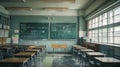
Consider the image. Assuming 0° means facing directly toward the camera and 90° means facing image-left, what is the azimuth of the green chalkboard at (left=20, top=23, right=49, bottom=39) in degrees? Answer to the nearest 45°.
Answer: approximately 0°

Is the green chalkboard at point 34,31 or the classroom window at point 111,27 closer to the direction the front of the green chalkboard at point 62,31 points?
the classroom window

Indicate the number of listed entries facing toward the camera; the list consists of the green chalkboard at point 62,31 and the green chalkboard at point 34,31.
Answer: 2

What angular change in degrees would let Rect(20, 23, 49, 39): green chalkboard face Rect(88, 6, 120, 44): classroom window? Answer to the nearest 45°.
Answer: approximately 45° to its left

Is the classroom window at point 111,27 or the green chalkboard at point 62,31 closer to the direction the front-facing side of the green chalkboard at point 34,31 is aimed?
the classroom window

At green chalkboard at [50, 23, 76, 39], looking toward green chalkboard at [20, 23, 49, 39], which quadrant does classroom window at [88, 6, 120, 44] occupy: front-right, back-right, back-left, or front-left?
back-left

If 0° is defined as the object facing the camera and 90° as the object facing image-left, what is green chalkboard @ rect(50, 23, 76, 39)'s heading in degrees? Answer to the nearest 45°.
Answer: approximately 0°

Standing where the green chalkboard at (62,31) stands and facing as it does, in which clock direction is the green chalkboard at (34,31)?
the green chalkboard at (34,31) is roughly at 3 o'clock from the green chalkboard at (62,31).

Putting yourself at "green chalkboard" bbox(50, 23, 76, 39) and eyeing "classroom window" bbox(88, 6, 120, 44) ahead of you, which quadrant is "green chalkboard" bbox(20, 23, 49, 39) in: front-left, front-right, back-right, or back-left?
back-right

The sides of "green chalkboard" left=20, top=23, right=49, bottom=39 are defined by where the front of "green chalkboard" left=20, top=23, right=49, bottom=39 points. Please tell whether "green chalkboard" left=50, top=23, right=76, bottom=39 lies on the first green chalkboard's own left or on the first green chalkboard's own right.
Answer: on the first green chalkboard's own left
